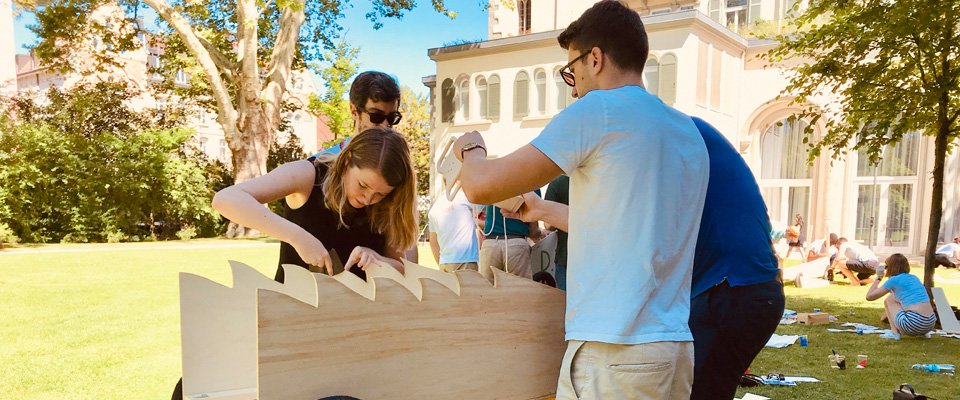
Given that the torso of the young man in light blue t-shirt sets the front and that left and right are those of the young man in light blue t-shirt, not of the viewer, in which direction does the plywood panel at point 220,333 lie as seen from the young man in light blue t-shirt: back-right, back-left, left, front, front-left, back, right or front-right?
front-left

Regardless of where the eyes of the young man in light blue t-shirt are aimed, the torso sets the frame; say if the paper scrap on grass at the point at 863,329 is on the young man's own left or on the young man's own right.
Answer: on the young man's own right

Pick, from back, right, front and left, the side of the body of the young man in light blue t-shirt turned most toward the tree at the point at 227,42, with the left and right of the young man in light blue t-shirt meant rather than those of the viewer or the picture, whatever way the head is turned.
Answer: front

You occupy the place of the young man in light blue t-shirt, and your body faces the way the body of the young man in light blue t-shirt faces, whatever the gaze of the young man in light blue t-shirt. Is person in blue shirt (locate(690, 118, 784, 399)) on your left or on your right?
on your right

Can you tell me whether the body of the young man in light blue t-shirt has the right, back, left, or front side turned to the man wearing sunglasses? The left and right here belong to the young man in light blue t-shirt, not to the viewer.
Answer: front

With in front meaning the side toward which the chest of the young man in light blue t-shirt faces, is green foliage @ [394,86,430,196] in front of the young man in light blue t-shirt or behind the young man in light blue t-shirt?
in front

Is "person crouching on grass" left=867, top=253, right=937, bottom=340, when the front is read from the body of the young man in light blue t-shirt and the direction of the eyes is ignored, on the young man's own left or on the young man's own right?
on the young man's own right

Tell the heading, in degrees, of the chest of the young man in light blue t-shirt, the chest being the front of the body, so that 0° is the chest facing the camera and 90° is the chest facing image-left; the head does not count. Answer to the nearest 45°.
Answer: approximately 135°

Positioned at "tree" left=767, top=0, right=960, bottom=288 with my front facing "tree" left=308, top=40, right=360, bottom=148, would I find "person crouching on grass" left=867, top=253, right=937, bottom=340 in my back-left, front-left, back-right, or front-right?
back-left

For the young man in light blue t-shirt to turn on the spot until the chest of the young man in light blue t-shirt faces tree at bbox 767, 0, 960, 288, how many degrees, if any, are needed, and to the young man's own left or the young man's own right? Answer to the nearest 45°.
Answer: approximately 90° to the young man's own right
